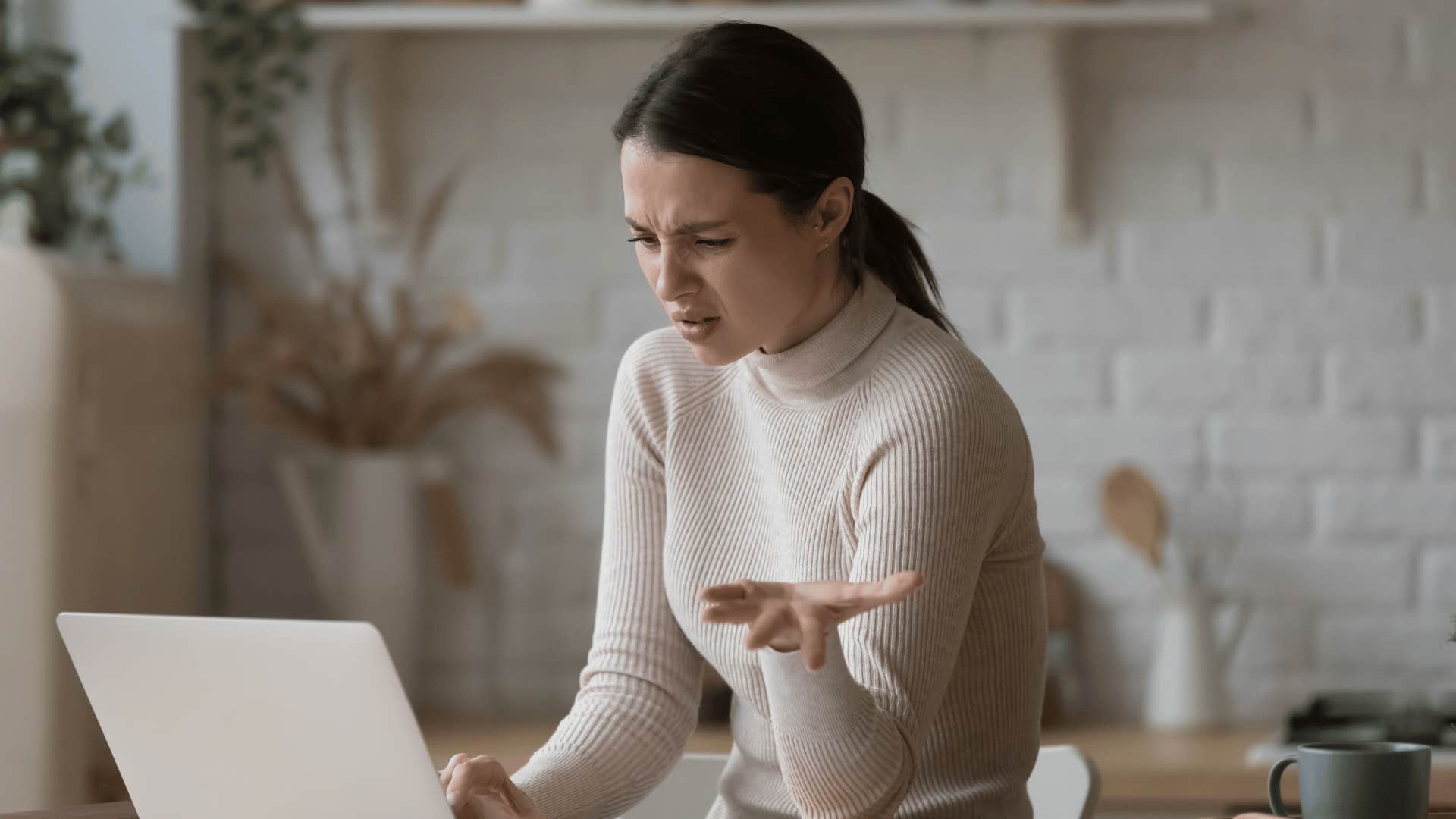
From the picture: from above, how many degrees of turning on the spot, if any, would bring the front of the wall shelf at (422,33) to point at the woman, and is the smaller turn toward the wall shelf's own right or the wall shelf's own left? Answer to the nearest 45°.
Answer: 0° — it already faces them

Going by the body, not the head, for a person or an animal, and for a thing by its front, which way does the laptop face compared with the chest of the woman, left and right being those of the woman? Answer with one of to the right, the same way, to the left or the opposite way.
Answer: the opposite way

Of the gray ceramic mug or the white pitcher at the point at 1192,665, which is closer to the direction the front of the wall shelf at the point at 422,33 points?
the gray ceramic mug

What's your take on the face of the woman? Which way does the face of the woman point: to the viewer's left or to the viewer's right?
to the viewer's left

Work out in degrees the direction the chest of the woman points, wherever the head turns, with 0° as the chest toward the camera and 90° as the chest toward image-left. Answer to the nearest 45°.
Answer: approximately 45°

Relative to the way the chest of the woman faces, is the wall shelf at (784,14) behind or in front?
behind

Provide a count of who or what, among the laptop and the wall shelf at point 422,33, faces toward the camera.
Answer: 1
